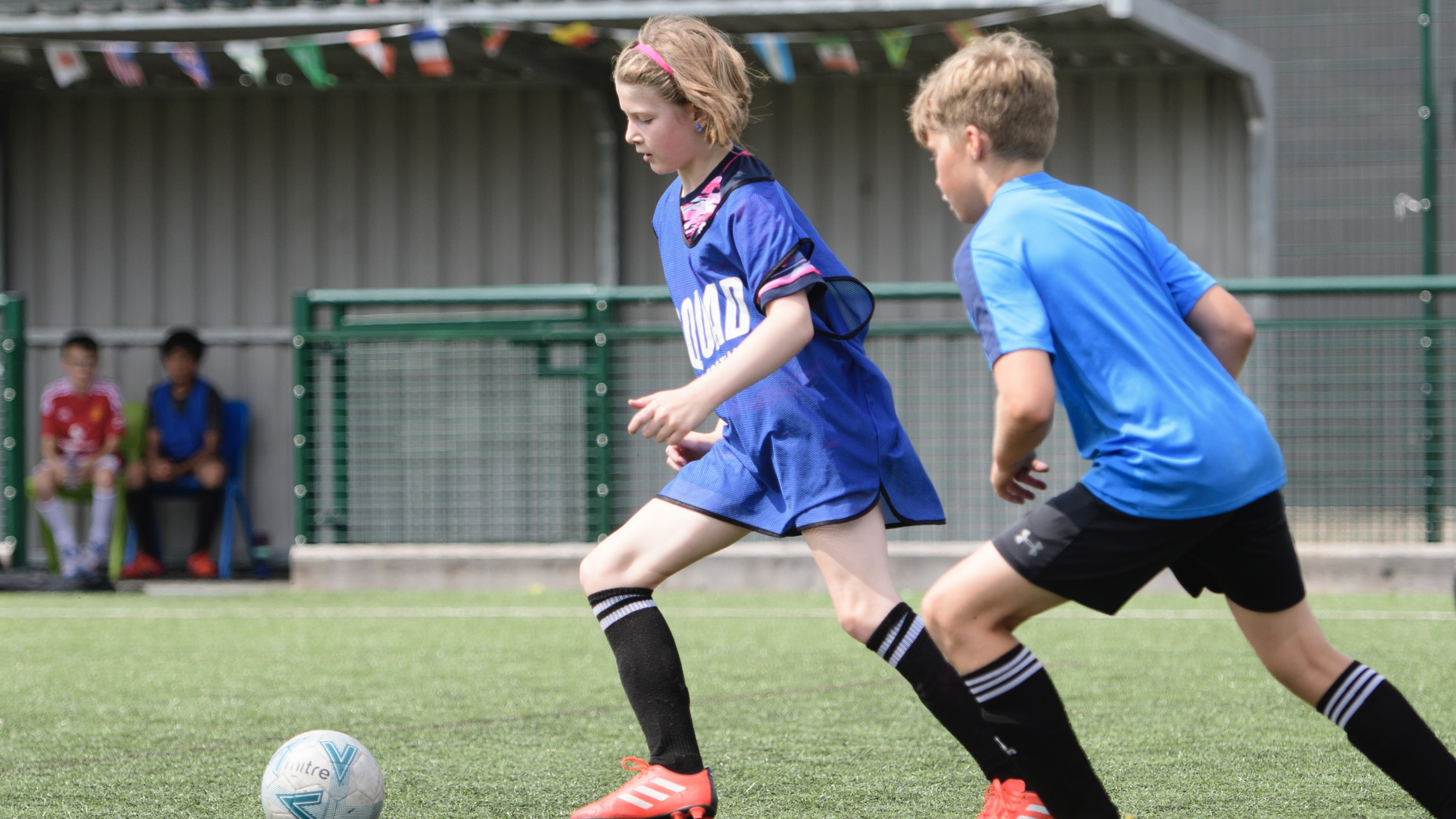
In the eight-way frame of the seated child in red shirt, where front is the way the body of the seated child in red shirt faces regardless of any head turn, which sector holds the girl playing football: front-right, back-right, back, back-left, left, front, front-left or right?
front

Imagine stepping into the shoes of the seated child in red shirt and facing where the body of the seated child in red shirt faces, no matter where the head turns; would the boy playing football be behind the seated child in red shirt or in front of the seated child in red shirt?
in front

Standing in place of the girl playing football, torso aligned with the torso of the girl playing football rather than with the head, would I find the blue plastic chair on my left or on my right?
on my right

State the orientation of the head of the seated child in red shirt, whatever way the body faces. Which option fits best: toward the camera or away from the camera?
toward the camera

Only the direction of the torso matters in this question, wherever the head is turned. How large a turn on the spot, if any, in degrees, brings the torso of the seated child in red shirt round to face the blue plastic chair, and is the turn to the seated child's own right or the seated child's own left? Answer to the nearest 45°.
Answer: approximately 135° to the seated child's own left

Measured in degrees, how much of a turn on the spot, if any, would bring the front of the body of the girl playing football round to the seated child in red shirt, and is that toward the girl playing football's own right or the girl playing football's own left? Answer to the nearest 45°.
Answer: approximately 45° to the girl playing football's own right

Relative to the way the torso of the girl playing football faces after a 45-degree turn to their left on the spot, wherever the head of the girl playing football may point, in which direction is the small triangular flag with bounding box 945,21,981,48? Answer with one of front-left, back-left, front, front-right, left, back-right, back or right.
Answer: back-right

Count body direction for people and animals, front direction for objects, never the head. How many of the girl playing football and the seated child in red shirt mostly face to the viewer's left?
1

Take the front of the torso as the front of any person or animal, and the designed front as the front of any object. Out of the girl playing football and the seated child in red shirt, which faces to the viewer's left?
the girl playing football

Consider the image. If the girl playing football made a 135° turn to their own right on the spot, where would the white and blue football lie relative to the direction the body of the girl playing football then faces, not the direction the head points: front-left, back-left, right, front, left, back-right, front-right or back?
back-left

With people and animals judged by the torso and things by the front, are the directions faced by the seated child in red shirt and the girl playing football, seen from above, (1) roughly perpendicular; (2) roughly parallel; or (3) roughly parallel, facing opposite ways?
roughly perpendicular

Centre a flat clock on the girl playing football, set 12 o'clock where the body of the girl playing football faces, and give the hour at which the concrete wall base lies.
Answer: The concrete wall base is roughly at 3 o'clock from the girl playing football.

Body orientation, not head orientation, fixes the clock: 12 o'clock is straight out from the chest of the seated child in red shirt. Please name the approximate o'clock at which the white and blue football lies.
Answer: The white and blue football is roughly at 12 o'clock from the seated child in red shirt.

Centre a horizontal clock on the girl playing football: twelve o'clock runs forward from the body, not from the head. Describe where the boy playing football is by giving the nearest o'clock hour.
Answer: The boy playing football is roughly at 7 o'clock from the girl playing football.

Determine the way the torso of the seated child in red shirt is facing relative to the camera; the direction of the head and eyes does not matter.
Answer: toward the camera

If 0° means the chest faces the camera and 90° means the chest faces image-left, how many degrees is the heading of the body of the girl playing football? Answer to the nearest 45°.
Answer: approximately 90°
